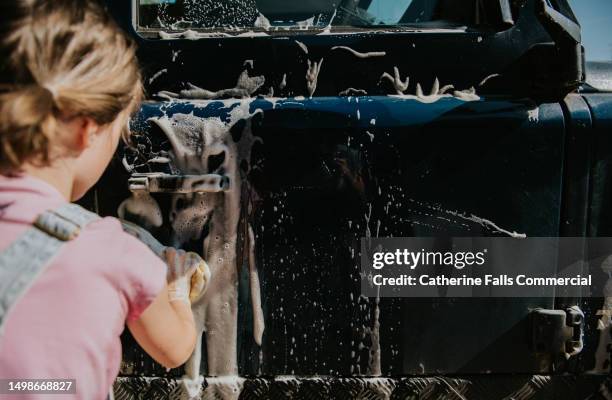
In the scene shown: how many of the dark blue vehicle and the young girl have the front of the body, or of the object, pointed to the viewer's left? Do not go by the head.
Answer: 0

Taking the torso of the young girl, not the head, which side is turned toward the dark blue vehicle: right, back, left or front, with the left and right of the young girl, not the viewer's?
front

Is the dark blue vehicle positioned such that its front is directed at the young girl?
no

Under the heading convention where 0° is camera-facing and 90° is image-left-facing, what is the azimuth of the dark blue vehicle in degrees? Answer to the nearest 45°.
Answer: approximately 270°

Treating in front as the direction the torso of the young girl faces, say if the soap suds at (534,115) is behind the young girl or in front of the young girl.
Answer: in front

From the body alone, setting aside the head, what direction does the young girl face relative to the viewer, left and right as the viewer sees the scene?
facing away from the viewer and to the right of the viewer

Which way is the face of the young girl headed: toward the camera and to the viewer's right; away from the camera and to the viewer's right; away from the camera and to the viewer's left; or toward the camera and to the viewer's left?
away from the camera and to the viewer's right
